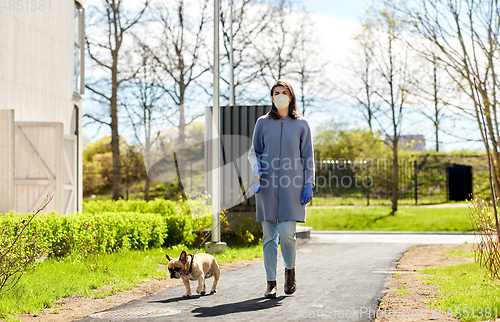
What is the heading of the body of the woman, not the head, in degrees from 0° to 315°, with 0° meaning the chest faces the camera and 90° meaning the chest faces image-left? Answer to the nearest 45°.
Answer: approximately 0°

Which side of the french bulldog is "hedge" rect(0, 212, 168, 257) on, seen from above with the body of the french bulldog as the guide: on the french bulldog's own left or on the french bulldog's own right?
on the french bulldog's own right

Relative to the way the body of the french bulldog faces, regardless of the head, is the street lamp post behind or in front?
behind

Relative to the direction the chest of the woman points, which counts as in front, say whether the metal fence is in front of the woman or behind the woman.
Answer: behind
